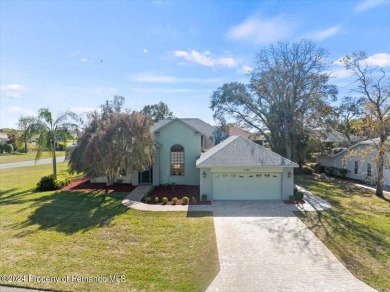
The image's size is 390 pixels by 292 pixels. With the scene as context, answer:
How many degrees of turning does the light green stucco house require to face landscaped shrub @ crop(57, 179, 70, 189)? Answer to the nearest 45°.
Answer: approximately 90° to its right

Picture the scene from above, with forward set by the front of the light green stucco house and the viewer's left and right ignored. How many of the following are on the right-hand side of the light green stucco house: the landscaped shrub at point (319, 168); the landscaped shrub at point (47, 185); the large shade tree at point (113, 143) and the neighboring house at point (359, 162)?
2

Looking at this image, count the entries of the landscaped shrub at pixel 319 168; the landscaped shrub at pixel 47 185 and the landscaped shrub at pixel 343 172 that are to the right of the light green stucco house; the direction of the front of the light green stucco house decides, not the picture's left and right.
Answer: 1

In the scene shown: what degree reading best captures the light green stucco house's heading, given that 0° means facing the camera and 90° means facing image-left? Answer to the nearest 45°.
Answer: approximately 0°

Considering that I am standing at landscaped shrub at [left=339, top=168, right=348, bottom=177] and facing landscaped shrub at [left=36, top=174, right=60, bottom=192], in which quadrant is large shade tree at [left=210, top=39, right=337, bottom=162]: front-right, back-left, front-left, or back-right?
front-right

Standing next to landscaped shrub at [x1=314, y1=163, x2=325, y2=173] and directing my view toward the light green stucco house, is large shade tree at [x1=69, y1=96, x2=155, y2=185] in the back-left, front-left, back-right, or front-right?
front-right

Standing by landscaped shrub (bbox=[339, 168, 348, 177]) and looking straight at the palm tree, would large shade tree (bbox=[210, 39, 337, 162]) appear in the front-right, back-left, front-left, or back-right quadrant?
front-right

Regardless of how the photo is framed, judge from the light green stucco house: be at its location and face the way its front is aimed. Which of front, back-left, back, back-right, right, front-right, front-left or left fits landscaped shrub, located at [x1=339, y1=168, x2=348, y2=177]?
back-left

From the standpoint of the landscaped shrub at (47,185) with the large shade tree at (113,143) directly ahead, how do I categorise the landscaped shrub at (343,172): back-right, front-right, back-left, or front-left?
front-left

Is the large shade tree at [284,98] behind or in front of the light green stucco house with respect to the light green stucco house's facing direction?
behind

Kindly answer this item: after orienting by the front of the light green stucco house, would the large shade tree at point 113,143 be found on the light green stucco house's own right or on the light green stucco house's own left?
on the light green stucco house's own right

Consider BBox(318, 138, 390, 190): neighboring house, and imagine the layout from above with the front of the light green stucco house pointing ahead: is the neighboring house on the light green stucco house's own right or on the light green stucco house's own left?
on the light green stucco house's own left

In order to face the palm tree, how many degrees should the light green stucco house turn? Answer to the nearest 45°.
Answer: approximately 90° to its right
